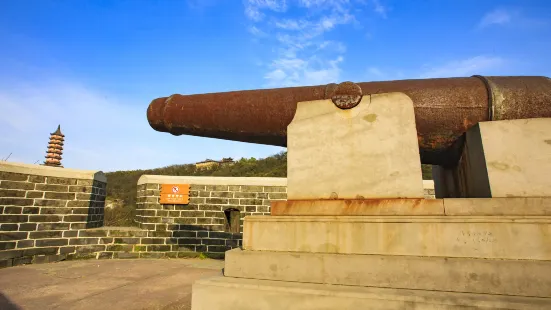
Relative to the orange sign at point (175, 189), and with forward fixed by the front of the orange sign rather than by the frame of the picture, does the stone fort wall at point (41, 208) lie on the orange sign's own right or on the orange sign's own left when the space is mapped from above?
on the orange sign's own right

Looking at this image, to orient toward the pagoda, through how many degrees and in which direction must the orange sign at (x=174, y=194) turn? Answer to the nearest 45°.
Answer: approximately 135° to its right

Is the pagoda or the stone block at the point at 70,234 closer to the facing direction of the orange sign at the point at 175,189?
the stone block

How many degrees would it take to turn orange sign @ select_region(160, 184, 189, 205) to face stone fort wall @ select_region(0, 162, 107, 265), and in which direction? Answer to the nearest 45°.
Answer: approximately 90° to its right

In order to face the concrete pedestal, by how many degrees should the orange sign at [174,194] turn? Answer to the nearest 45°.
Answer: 0° — it already faces it

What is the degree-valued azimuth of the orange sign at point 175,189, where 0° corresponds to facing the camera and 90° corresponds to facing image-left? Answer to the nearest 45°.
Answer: approximately 0°

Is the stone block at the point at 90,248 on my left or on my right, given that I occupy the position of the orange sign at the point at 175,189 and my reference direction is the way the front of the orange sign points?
on my right

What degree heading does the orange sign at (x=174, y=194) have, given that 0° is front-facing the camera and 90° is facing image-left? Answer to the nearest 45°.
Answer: approximately 0°

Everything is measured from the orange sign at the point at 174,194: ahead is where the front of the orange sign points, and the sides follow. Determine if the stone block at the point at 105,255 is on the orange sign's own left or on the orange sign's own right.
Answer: on the orange sign's own right
